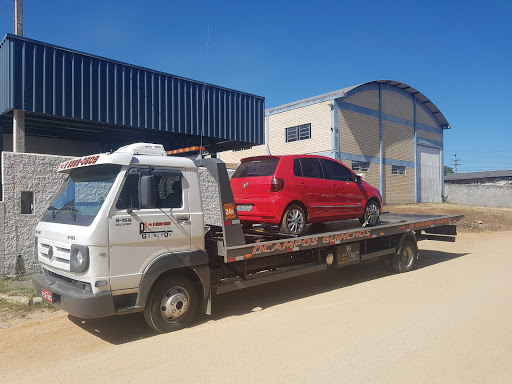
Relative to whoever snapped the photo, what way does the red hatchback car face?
facing away from the viewer and to the right of the viewer

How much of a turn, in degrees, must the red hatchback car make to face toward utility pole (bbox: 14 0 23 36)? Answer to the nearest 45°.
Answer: approximately 135° to its left

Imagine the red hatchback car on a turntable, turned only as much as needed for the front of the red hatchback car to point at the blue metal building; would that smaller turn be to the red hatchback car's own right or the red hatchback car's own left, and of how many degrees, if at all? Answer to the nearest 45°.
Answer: approximately 90° to the red hatchback car's own left

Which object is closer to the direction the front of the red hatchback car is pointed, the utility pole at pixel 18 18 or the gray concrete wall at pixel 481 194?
the gray concrete wall

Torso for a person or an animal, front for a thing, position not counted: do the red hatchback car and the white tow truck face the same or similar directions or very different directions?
very different directions

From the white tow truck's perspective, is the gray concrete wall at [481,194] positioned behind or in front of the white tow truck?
behind

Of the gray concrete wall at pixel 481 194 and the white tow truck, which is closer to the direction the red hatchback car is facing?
the gray concrete wall

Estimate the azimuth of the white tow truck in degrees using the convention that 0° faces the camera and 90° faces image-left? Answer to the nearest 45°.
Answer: approximately 45°
